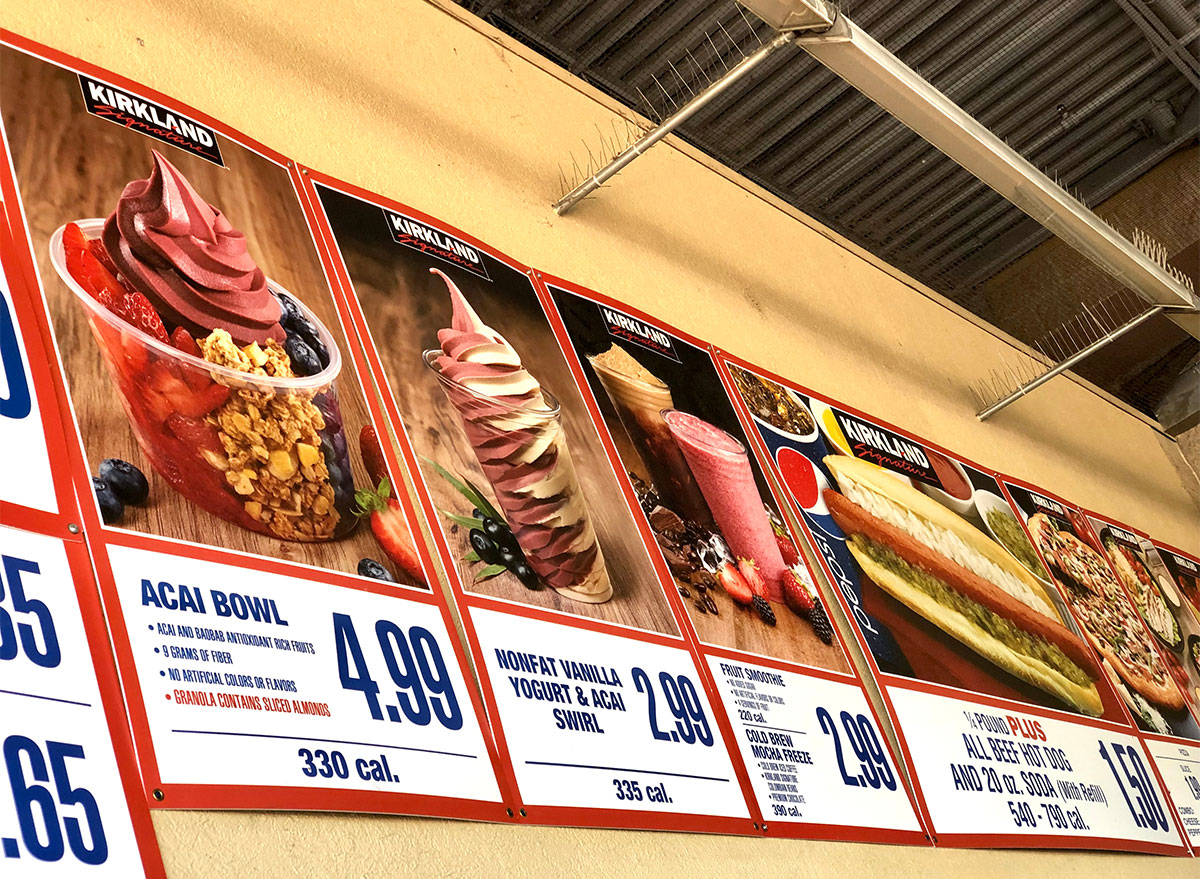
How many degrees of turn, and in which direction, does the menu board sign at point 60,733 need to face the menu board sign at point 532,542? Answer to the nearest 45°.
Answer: approximately 90° to its left

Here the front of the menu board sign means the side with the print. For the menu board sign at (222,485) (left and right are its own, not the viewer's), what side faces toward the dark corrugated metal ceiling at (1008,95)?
left

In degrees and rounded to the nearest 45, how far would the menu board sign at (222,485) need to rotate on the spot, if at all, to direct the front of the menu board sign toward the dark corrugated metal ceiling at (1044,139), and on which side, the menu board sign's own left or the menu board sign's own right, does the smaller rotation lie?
approximately 90° to the menu board sign's own left

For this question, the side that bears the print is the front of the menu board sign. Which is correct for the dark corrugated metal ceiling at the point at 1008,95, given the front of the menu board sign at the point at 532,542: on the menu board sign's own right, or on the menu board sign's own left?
on the menu board sign's own left
